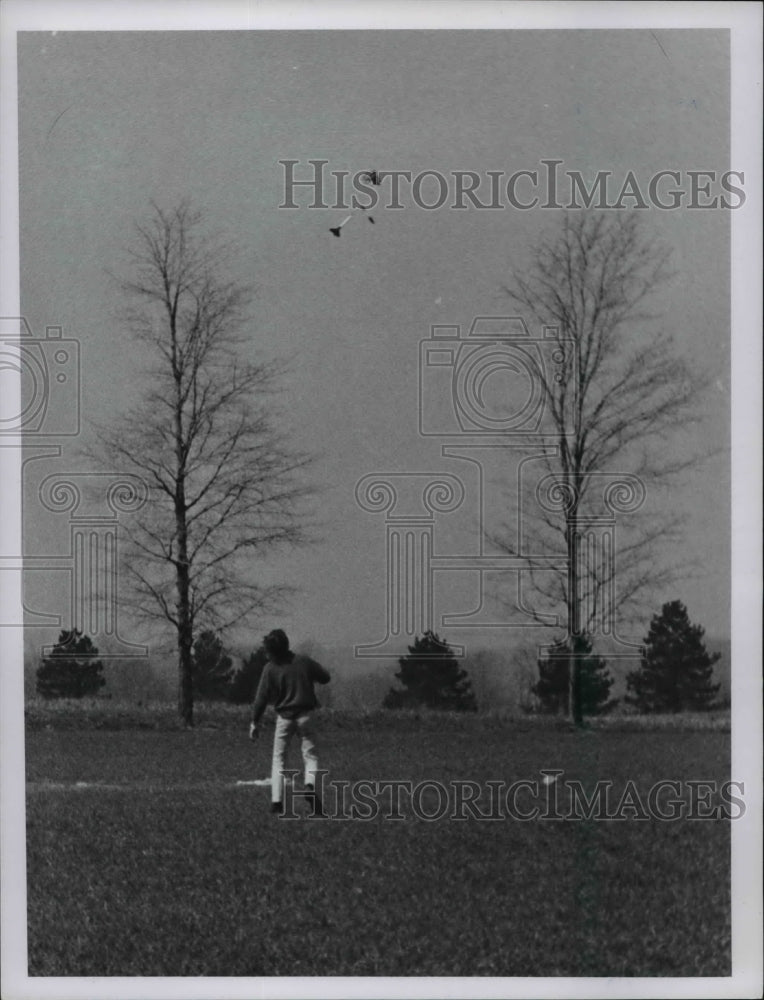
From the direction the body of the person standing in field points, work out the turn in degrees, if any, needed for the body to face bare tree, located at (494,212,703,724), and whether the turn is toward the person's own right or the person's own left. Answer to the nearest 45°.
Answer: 0° — they already face it

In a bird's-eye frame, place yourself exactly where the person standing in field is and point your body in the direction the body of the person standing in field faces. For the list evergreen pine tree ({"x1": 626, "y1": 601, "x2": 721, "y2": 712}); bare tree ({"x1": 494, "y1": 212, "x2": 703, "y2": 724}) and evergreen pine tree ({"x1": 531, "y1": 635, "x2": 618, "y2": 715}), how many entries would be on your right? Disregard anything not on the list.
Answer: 3

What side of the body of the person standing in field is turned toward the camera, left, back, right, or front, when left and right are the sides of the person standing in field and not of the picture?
back

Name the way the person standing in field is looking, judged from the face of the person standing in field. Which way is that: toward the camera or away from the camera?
away from the camera
